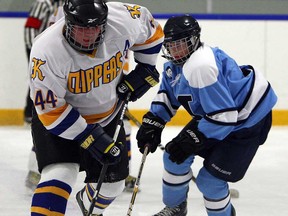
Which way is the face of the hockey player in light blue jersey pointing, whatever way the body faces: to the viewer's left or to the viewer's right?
to the viewer's left

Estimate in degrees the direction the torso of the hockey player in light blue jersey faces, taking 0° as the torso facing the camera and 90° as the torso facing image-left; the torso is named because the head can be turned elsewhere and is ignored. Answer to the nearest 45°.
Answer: approximately 45°
